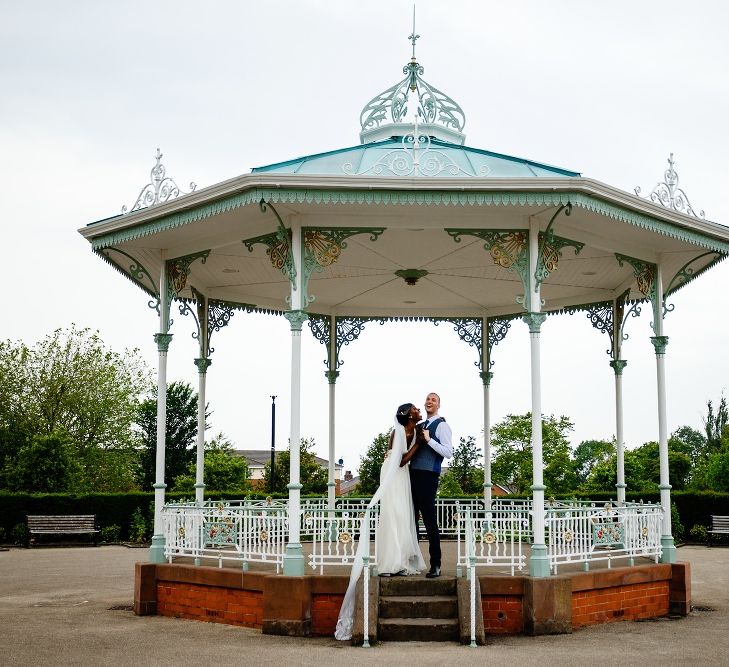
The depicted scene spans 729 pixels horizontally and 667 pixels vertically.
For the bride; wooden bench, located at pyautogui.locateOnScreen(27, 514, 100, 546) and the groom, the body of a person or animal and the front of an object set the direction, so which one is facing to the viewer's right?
the bride

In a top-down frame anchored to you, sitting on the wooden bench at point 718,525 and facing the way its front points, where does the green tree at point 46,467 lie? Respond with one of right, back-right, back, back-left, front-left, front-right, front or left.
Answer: right

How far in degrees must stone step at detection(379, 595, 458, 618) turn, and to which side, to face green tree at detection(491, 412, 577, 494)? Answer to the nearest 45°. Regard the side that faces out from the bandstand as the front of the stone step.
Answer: approximately 180°

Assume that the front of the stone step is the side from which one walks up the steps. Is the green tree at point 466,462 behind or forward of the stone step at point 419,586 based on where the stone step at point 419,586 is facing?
behind

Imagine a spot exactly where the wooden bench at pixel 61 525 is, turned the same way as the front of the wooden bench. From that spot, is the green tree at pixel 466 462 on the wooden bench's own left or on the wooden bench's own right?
on the wooden bench's own left

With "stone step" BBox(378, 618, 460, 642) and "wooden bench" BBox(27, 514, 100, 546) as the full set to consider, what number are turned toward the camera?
2

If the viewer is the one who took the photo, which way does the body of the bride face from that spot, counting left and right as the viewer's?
facing to the right of the viewer

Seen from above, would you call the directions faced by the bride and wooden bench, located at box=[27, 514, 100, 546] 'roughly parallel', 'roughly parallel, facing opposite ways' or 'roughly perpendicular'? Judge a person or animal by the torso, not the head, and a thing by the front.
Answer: roughly perpendicular

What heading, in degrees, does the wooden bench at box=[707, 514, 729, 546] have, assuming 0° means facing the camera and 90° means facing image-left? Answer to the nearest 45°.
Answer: approximately 0°

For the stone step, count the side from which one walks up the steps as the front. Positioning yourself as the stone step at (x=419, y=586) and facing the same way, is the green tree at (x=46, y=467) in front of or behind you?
behind
